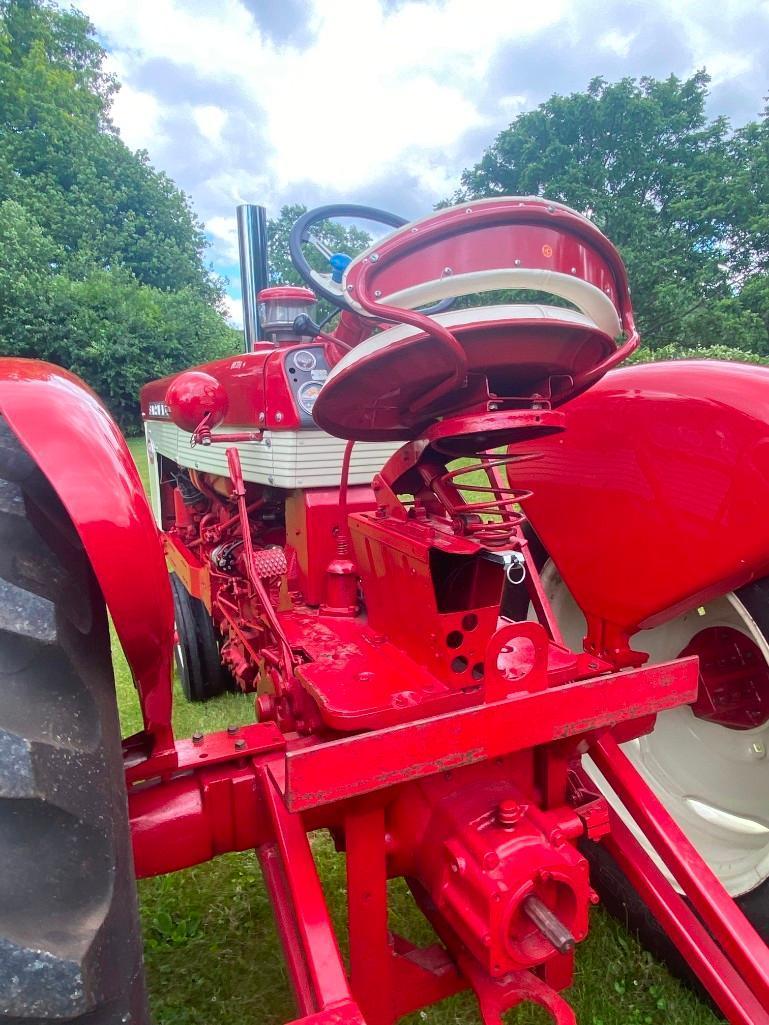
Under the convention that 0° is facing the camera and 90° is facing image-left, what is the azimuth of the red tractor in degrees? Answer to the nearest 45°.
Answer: approximately 135°
